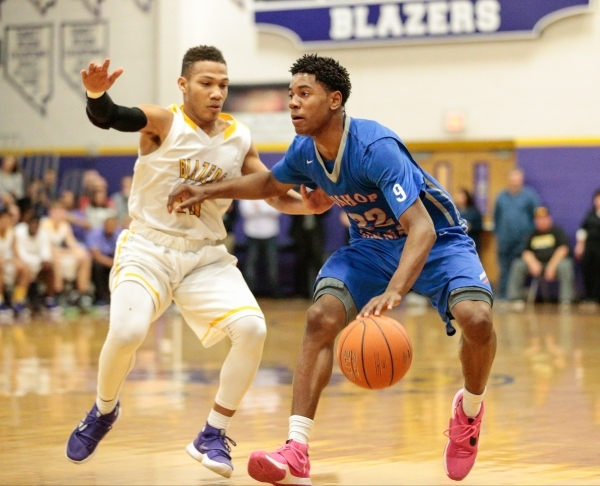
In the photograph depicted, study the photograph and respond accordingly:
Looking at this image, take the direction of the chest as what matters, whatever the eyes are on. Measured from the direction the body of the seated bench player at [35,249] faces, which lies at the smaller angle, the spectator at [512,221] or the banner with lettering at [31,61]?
the spectator

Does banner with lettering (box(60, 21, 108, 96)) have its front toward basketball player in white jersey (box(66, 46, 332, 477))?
yes

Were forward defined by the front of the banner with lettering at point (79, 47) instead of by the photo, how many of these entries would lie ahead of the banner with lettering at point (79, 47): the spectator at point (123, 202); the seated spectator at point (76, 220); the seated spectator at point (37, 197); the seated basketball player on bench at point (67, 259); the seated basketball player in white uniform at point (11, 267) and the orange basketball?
6

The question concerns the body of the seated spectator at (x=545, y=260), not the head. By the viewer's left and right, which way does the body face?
facing the viewer

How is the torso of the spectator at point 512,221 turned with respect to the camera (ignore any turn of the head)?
toward the camera

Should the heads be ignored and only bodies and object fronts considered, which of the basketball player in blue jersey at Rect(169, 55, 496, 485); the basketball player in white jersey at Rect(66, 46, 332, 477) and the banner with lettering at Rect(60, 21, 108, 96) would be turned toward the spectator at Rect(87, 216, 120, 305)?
the banner with lettering

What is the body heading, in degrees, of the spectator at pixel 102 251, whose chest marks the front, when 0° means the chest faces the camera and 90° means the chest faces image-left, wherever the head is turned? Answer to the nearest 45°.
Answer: approximately 315°

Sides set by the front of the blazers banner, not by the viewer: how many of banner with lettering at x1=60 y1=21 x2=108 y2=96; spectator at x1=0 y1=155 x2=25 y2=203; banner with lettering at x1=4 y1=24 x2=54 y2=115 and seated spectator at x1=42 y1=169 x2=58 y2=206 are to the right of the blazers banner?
4

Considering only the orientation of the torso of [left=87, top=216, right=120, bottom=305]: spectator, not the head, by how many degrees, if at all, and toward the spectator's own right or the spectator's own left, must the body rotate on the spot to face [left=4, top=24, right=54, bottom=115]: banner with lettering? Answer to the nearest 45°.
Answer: approximately 135° to the spectator's own left

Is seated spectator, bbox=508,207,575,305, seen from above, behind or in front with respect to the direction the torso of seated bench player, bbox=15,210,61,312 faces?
in front

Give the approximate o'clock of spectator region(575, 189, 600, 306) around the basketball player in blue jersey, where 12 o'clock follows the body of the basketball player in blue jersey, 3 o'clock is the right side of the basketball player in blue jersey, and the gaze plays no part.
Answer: The spectator is roughly at 5 o'clock from the basketball player in blue jersey.

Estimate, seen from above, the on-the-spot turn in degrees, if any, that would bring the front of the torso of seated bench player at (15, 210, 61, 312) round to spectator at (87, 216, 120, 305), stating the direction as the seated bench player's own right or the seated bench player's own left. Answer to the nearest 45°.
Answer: approximately 90° to the seated bench player's own left

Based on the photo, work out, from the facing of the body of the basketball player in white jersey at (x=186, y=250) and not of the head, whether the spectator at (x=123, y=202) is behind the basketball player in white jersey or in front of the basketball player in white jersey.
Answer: behind

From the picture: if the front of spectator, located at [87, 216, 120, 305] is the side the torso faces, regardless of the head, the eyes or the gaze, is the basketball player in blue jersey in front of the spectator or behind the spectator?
in front

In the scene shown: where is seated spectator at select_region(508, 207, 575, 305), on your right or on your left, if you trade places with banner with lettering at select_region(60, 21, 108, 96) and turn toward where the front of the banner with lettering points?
on your left

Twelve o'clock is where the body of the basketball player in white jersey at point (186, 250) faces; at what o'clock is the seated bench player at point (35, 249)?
The seated bench player is roughly at 7 o'clock from the basketball player in white jersey.
